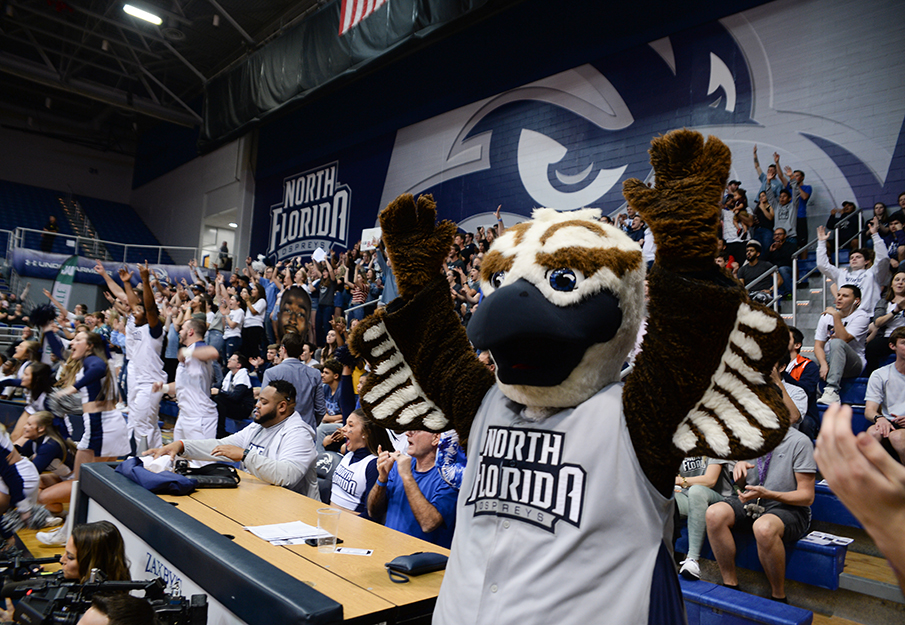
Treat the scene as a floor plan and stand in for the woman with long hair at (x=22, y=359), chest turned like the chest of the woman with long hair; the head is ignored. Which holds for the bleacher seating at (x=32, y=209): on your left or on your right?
on your right

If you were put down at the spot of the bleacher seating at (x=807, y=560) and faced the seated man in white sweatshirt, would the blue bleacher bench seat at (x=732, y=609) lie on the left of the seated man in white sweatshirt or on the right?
left

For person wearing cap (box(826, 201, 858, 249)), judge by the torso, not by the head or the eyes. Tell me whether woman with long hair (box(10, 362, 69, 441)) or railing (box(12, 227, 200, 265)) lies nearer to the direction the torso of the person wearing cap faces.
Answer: the woman with long hair

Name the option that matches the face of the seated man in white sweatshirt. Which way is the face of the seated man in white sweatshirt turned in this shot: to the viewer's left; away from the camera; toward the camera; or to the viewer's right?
to the viewer's left

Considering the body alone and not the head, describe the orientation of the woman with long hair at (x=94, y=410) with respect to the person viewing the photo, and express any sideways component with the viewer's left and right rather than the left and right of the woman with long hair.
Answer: facing to the left of the viewer

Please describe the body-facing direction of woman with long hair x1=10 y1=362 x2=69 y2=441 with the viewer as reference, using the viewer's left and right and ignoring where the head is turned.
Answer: facing to the left of the viewer

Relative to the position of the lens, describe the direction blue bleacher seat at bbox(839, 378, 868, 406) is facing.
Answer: facing the viewer and to the left of the viewer
